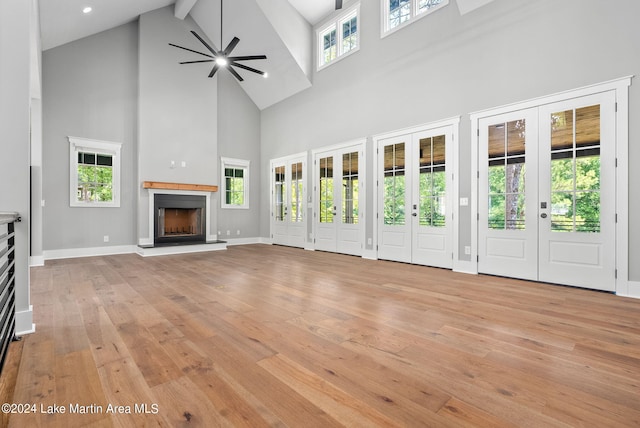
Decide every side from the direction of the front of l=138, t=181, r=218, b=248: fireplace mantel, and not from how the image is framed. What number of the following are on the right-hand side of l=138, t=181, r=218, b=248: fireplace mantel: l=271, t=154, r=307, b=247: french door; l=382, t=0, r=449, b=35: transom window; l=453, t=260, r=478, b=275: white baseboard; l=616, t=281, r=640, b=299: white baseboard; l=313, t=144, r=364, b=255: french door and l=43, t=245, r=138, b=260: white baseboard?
1

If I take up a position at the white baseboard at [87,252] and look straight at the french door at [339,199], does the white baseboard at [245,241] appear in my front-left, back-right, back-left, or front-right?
front-left

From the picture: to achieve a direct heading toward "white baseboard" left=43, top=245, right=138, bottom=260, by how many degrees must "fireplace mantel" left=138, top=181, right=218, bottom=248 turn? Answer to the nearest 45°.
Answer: approximately 90° to its right

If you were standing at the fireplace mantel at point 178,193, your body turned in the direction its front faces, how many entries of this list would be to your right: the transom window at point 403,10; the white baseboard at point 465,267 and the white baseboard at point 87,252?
1

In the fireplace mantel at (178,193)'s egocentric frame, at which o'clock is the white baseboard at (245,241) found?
The white baseboard is roughly at 8 o'clock from the fireplace mantel.

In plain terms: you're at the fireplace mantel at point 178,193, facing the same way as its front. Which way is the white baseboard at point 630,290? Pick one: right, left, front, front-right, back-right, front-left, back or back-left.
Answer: front-left

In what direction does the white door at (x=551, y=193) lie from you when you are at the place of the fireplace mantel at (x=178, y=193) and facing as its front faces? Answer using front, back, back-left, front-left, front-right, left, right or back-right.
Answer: front-left

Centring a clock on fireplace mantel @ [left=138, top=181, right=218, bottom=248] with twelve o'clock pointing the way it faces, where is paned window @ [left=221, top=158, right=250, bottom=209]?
The paned window is roughly at 8 o'clock from the fireplace mantel.

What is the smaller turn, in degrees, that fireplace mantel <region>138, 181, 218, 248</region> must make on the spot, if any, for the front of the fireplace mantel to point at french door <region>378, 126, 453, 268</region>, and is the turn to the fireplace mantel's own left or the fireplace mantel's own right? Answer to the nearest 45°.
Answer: approximately 45° to the fireplace mantel's own left

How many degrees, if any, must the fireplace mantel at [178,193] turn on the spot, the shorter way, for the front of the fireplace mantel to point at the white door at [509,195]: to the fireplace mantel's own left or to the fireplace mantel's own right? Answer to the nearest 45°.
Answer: approximately 45° to the fireplace mantel's own left

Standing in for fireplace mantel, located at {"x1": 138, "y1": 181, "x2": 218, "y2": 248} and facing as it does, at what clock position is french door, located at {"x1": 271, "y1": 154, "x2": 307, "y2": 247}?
The french door is roughly at 9 o'clock from the fireplace mantel.

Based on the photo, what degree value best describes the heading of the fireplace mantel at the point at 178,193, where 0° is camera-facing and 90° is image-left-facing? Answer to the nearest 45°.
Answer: approximately 0°
